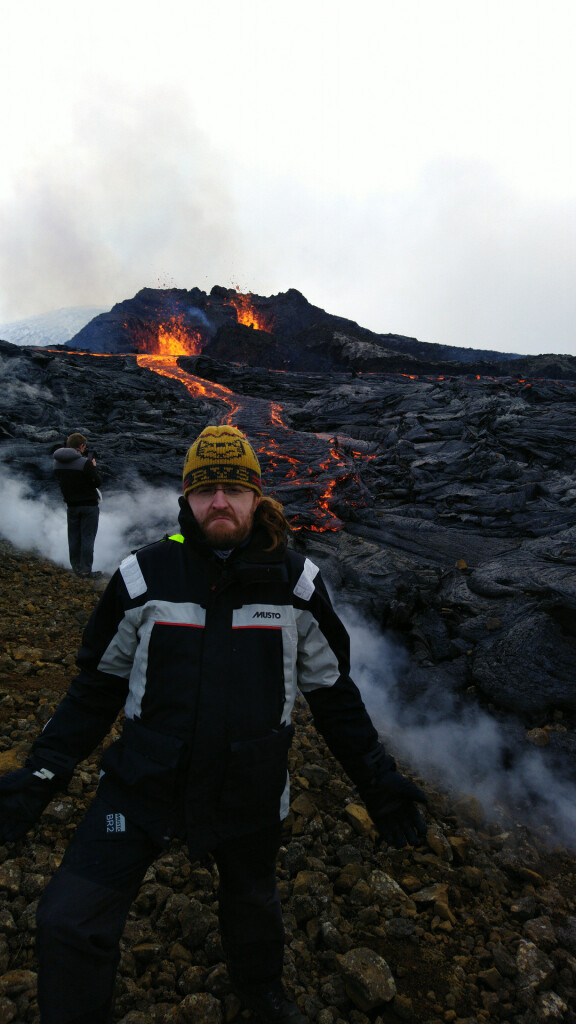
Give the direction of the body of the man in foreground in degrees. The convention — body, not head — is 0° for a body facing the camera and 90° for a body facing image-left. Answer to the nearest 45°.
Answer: approximately 0°

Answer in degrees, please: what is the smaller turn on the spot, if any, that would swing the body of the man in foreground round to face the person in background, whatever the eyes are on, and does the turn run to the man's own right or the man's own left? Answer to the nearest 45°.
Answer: approximately 180°

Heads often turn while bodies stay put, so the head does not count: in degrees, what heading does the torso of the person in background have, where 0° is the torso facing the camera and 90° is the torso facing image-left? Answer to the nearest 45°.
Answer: approximately 225°

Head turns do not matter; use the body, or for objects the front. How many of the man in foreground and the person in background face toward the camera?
1

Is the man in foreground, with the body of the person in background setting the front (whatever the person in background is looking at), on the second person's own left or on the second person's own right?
on the second person's own right
